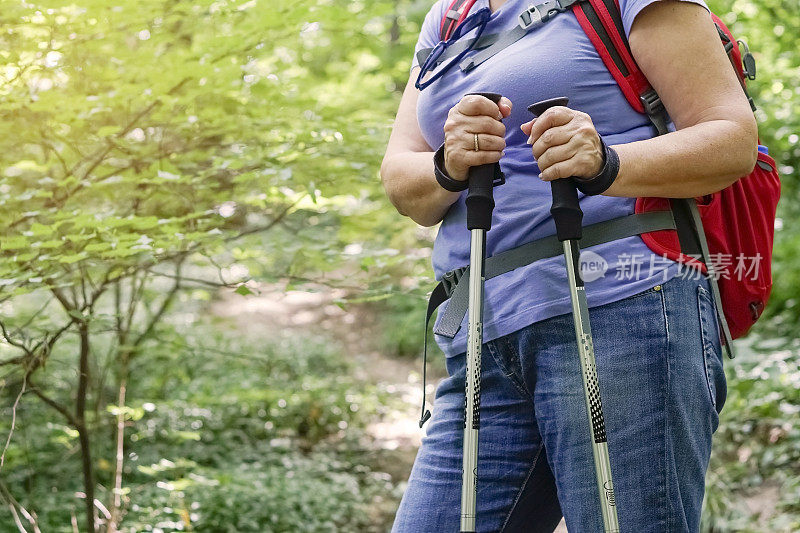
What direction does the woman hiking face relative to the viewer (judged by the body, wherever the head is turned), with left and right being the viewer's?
facing the viewer and to the left of the viewer

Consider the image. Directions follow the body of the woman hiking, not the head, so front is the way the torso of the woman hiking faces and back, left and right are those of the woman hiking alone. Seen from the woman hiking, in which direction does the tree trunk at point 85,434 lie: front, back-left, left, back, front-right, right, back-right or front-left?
right
